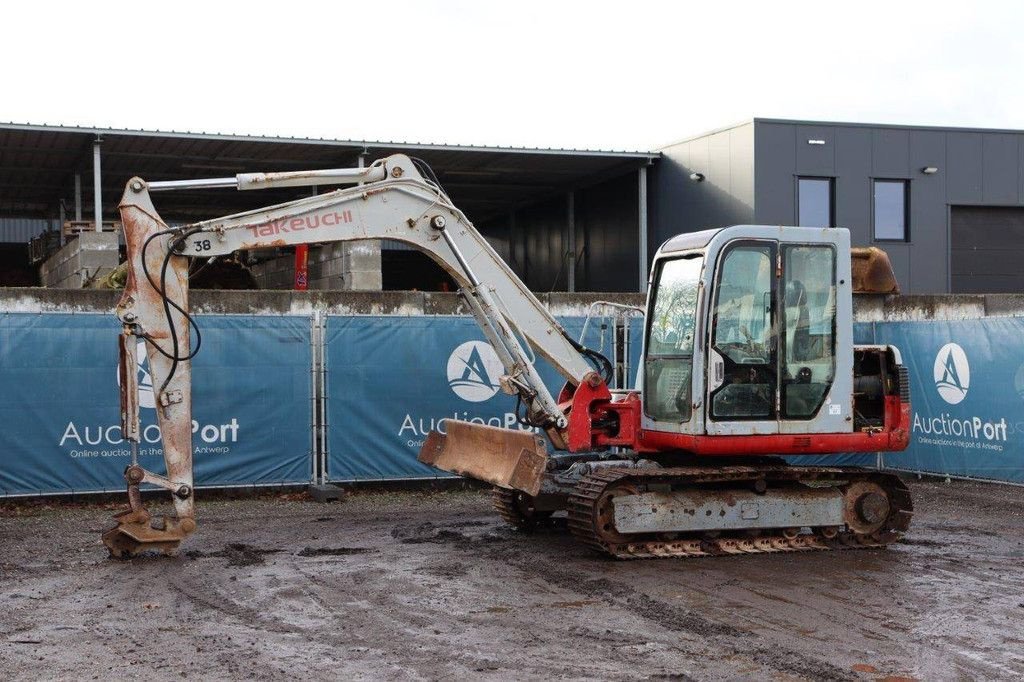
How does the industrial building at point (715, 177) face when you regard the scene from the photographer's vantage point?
facing the viewer

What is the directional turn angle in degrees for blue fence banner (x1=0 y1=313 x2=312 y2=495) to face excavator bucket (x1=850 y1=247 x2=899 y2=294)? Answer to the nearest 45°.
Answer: approximately 45° to its left

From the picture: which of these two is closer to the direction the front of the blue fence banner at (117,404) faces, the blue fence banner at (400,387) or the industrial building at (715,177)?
the blue fence banner

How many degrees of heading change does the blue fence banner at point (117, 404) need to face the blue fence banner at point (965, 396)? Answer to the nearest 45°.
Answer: approximately 90° to its left

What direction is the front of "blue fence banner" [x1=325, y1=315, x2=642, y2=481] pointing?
toward the camera

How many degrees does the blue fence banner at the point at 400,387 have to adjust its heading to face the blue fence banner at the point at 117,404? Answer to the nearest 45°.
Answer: approximately 90° to its right

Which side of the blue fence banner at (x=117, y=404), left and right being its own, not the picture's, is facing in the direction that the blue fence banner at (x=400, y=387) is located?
left

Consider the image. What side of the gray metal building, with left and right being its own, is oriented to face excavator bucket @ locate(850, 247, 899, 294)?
front

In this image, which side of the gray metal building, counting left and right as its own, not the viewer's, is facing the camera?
front

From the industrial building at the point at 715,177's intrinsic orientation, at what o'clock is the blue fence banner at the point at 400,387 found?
The blue fence banner is roughly at 1 o'clock from the industrial building.

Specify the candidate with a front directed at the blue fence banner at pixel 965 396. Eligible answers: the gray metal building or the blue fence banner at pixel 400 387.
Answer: the gray metal building

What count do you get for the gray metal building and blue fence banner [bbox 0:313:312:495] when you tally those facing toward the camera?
2
